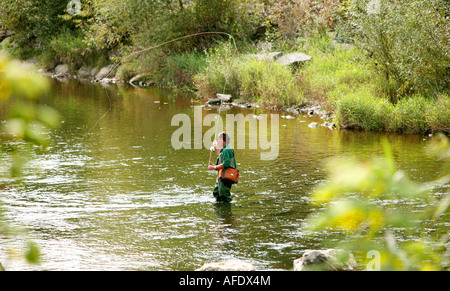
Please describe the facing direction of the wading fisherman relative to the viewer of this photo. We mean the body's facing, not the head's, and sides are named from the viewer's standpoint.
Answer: facing to the left of the viewer

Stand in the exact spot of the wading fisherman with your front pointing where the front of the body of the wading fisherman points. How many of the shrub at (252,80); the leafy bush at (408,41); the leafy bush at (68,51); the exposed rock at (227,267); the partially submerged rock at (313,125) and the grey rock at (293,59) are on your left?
1

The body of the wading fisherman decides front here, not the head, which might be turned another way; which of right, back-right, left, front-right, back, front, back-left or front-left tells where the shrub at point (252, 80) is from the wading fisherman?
right

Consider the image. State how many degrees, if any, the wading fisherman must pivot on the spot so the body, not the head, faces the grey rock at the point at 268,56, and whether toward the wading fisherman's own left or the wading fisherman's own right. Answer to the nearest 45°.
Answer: approximately 90° to the wading fisherman's own right

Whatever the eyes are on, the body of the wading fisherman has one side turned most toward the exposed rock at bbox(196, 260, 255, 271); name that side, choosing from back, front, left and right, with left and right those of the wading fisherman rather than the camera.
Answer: left

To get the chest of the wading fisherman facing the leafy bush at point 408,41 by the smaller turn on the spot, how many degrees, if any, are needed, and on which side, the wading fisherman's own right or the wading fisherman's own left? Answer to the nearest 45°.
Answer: approximately 135° to the wading fisherman's own right

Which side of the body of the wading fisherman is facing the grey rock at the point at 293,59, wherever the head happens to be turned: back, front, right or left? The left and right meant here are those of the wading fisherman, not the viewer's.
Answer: right
